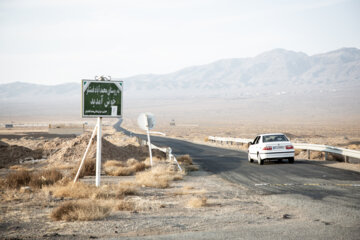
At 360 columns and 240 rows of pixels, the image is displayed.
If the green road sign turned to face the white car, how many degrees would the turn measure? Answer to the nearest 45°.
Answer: approximately 135° to its left

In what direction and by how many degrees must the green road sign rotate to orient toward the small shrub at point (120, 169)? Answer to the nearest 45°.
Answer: approximately 180°

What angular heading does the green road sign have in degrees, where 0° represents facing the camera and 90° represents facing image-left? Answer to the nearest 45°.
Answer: approximately 0°

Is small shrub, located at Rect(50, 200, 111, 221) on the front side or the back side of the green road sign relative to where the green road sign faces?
on the front side

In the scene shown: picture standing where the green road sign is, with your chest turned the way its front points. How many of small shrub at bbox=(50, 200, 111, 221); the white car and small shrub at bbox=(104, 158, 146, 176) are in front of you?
1

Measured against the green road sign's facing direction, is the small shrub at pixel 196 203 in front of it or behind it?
in front

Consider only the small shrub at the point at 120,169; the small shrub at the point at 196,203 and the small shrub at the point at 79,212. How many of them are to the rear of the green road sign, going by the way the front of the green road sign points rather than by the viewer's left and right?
1
